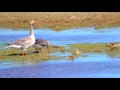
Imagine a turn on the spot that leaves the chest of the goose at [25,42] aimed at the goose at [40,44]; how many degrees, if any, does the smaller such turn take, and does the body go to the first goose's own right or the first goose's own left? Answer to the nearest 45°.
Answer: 0° — it already faces it

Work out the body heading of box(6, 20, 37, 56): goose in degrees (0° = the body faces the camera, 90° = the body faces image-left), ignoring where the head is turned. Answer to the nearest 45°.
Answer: approximately 270°

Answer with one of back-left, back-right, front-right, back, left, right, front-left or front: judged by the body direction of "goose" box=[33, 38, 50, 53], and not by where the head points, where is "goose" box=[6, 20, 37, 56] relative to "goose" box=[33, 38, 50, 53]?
back

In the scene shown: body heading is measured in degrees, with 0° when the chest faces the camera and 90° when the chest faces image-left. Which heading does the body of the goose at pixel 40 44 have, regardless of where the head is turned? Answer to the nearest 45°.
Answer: approximately 270°
